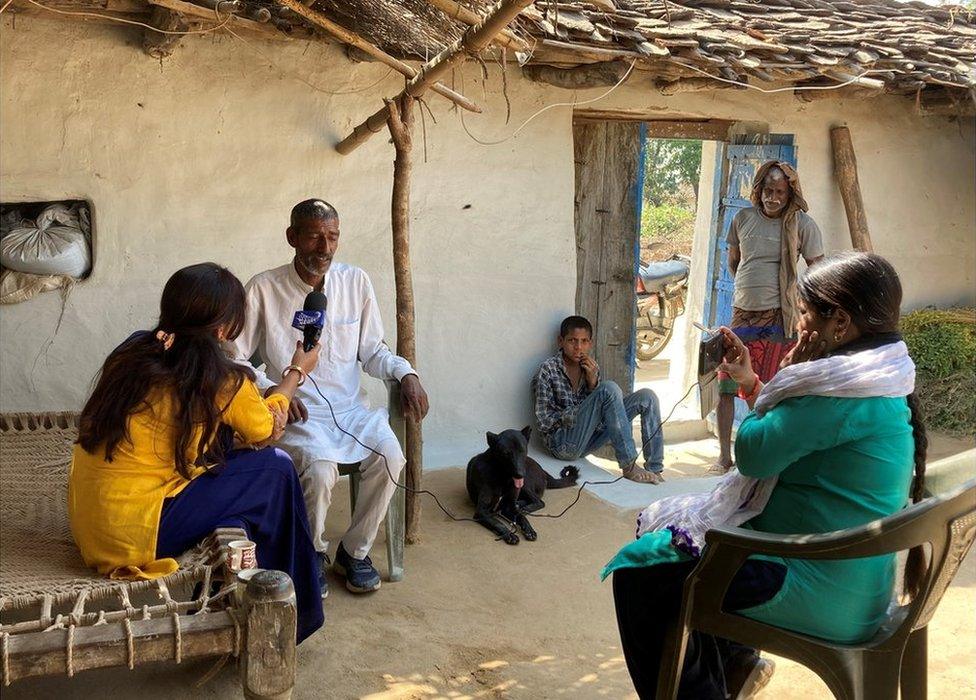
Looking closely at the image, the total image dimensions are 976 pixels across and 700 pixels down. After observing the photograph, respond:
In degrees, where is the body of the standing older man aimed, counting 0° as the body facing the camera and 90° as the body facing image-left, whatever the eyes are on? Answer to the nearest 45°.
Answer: approximately 0°

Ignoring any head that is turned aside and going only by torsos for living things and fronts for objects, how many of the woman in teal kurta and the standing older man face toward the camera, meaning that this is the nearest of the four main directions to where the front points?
1

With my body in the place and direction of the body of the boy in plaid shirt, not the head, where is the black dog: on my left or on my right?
on my right

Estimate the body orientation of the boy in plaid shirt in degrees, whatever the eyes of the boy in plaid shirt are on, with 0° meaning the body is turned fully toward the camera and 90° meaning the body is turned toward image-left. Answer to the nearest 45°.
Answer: approximately 315°

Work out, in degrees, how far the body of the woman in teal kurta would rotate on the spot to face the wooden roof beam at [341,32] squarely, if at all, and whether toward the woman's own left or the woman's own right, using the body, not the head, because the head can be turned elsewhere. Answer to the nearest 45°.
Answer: approximately 45° to the woman's own right

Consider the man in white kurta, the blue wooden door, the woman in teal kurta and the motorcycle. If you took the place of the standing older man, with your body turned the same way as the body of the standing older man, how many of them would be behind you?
2

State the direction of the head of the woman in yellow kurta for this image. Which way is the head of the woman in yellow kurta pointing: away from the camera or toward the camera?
away from the camera

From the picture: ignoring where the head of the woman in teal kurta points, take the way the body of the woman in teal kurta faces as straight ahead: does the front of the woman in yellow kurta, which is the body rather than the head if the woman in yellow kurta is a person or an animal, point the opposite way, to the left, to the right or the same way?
to the right

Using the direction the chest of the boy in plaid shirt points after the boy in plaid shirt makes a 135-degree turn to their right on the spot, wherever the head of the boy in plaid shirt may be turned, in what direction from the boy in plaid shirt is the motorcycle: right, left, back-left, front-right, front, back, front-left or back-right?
right

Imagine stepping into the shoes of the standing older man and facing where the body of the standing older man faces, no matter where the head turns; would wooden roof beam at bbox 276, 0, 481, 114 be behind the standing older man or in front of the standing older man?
in front
